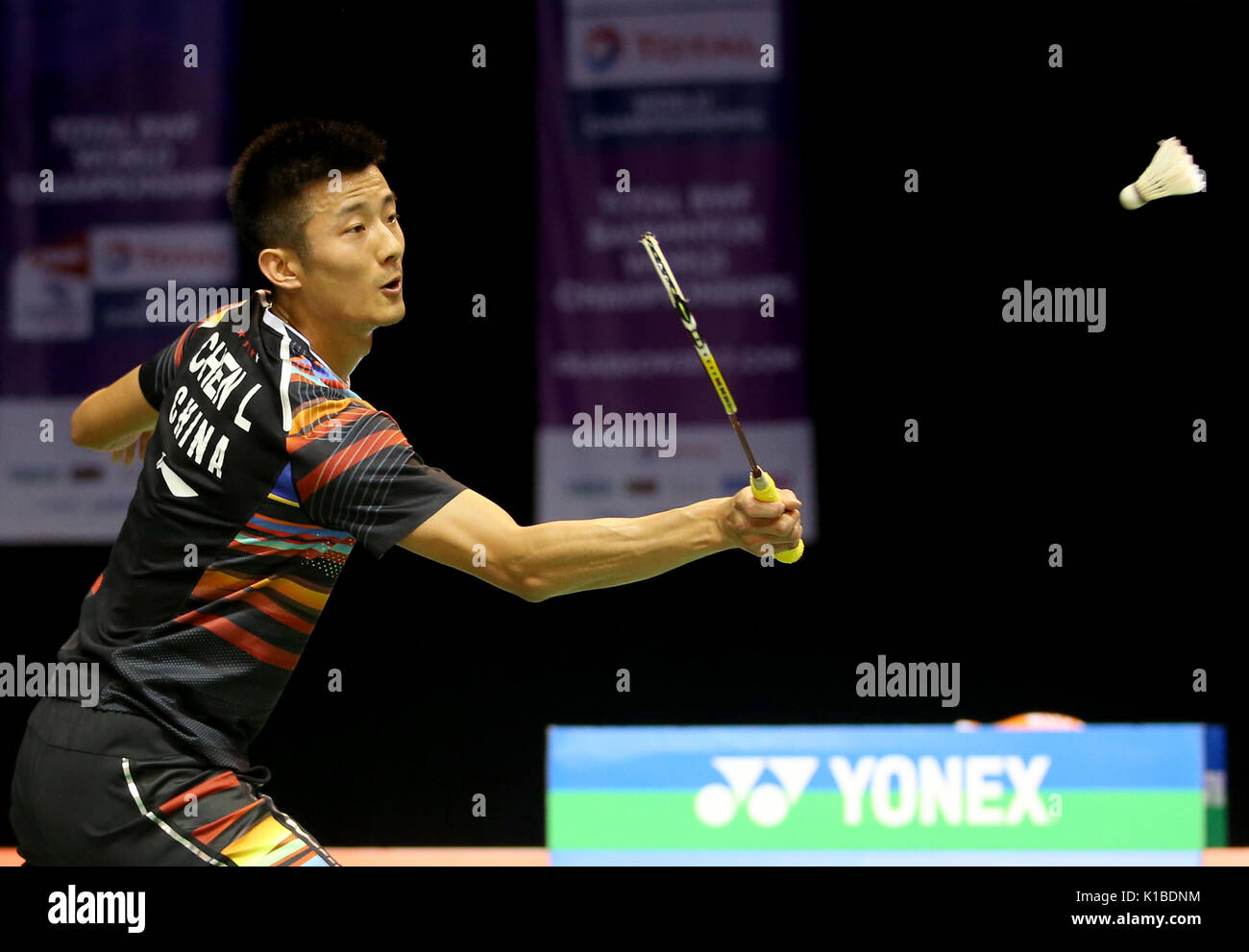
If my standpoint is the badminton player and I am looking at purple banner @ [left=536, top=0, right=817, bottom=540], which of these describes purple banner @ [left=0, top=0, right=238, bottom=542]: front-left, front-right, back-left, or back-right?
front-left

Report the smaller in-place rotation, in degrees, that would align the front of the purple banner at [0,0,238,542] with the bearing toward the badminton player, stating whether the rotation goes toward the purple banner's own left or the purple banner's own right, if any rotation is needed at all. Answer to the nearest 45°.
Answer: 0° — it already faces them

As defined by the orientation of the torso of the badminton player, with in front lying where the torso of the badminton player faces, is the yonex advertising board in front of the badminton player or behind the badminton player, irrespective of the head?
in front

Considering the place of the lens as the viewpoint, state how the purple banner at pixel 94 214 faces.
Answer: facing the viewer

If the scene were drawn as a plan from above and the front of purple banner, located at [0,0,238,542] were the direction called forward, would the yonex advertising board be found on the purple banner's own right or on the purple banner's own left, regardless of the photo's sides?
on the purple banner's own left

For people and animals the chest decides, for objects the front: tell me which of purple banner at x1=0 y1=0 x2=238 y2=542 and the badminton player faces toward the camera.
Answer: the purple banner

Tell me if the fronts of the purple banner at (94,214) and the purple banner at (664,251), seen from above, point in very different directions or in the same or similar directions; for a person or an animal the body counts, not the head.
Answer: same or similar directions

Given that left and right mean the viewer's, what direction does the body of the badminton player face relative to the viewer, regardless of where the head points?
facing away from the viewer and to the right of the viewer

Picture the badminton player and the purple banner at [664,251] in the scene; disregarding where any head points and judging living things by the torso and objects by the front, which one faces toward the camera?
the purple banner

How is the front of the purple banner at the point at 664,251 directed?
toward the camera
